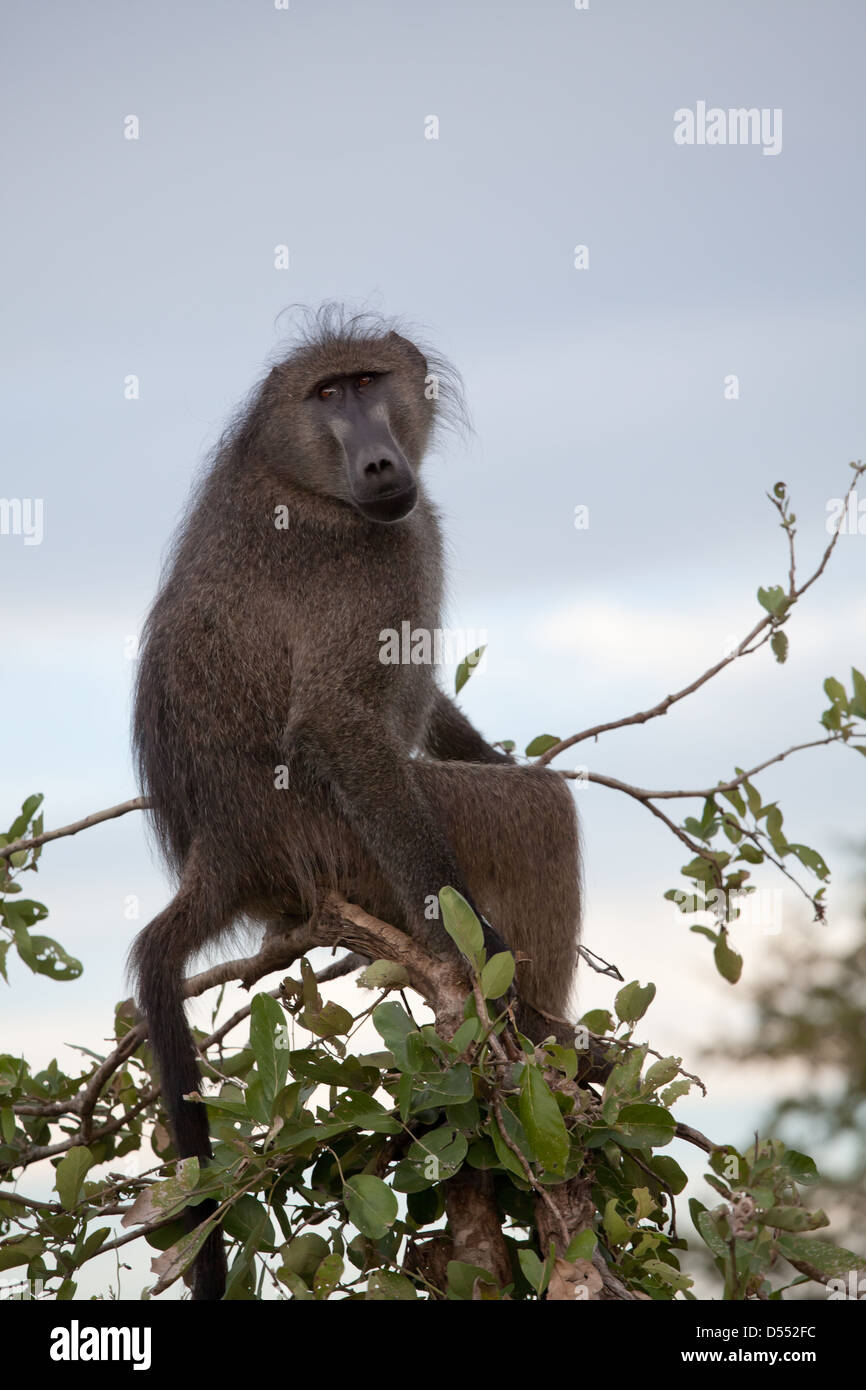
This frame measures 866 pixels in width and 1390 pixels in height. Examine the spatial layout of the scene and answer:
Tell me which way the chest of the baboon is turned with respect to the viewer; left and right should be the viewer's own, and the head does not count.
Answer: facing to the right of the viewer
